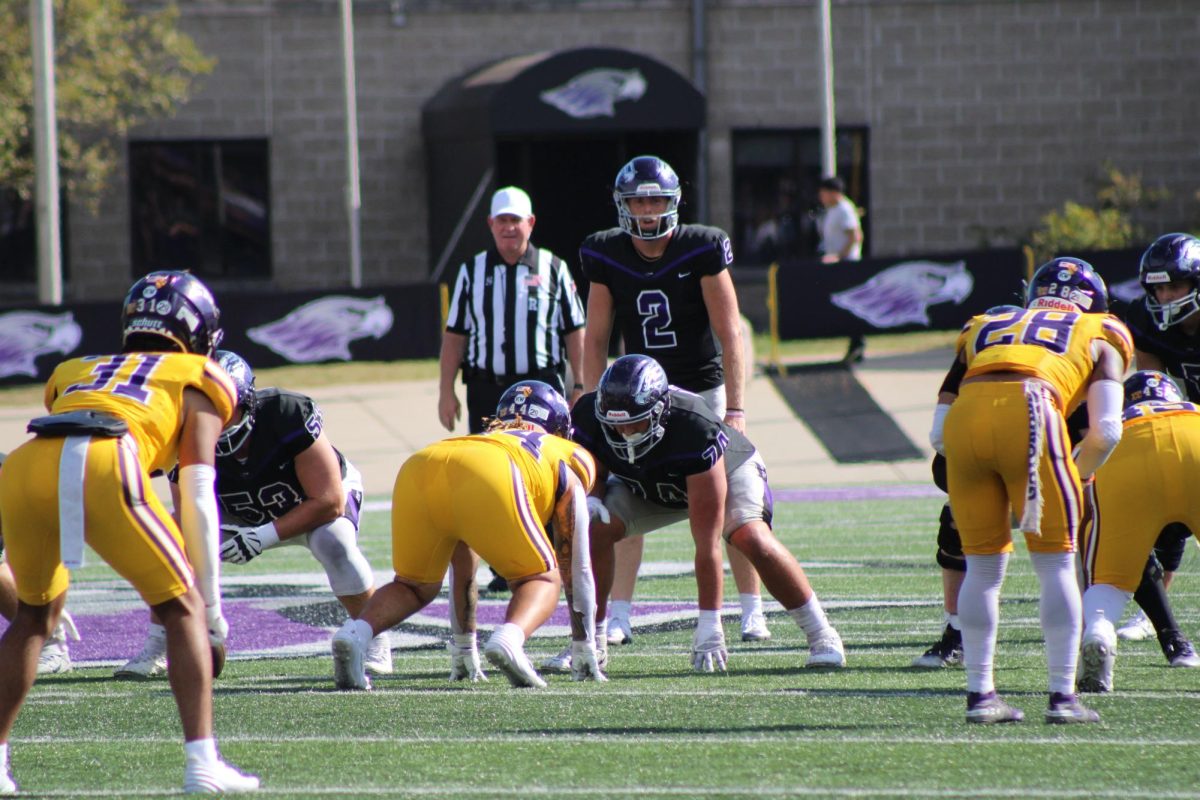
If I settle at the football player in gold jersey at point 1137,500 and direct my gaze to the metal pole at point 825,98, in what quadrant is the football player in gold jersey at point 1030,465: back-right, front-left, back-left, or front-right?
back-left

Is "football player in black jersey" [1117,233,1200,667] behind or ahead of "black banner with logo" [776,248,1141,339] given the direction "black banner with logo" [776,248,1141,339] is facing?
ahead

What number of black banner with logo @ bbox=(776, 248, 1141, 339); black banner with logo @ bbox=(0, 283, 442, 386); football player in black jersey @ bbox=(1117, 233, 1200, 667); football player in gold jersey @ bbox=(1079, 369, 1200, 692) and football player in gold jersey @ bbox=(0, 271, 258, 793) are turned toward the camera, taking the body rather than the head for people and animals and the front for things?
3

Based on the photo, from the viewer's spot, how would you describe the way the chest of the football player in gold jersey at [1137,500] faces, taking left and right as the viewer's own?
facing away from the viewer

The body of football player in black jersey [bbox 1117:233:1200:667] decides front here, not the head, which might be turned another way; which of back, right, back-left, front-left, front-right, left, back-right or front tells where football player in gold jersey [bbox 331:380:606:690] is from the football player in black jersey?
front-right

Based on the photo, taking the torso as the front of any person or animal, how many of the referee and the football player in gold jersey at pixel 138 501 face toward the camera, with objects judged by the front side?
1

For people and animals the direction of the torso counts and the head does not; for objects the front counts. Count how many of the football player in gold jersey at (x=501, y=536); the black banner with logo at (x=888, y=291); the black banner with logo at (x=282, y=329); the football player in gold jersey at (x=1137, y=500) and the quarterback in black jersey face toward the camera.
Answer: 3

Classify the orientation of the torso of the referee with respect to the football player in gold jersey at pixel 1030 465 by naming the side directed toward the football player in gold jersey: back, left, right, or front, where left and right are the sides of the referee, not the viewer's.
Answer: front

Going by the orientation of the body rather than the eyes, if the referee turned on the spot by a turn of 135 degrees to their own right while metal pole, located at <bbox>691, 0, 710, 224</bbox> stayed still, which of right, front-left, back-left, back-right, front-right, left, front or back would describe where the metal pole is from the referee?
front-right

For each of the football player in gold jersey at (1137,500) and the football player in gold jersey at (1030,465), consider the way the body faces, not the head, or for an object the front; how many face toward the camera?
0

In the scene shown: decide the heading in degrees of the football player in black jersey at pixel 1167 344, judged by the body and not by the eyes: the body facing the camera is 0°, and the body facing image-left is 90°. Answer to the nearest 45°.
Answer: approximately 0°
